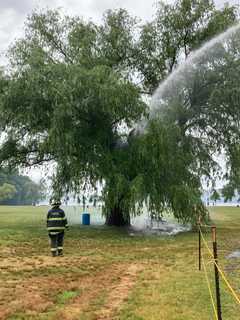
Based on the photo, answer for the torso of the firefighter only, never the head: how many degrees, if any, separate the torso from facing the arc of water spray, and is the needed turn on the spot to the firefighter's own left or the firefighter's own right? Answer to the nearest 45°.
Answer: approximately 45° to the firefighter's own right

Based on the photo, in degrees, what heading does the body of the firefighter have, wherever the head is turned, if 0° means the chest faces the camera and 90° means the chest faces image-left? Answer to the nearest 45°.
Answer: approximately 180°
